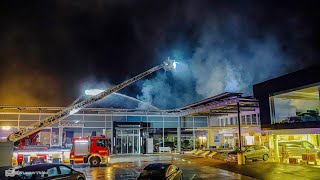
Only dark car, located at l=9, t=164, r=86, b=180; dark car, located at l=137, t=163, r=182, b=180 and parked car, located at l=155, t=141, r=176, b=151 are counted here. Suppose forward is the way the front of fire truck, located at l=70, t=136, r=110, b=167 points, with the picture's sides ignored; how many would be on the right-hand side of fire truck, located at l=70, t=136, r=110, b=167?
2

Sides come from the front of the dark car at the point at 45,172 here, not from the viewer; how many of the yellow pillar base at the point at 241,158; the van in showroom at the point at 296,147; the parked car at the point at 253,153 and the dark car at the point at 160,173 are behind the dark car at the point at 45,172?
0

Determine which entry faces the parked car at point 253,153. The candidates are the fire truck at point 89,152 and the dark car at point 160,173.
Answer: the fire truck

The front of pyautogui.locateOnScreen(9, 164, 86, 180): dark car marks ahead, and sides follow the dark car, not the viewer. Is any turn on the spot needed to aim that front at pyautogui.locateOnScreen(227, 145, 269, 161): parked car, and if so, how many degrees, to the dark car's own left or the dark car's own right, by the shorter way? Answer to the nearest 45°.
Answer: approximately 45° to the dark car's own left

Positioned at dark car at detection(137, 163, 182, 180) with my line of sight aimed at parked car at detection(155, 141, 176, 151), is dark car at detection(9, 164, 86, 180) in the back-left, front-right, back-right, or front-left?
back-left

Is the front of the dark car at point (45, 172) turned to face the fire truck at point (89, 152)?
no

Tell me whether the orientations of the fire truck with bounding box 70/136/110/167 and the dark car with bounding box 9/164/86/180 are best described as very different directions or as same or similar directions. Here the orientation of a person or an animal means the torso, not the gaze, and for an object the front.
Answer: same or similar directions

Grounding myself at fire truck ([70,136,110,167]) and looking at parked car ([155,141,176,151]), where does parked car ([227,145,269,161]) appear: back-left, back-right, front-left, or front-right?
front-right

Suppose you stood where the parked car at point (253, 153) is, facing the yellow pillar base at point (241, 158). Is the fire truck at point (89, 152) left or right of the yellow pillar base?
right

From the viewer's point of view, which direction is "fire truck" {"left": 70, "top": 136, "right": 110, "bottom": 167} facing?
to the viewer's right

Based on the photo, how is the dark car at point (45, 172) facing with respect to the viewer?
to the viewer's right
